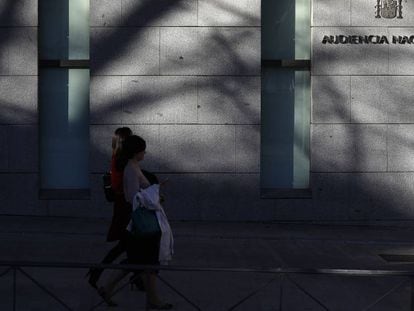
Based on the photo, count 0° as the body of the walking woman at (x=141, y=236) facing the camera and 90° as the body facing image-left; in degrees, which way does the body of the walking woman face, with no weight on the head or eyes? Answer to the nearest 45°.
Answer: approximately 270°

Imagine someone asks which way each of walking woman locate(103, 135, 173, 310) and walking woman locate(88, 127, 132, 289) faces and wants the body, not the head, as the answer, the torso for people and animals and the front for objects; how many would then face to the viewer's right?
2

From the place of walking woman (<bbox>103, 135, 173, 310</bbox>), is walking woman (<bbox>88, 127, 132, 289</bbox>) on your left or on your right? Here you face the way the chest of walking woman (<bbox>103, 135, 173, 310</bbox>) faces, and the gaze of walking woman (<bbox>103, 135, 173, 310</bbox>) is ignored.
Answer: on your left

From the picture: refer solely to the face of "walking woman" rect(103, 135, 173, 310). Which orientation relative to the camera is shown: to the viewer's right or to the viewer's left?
to the viewer's right

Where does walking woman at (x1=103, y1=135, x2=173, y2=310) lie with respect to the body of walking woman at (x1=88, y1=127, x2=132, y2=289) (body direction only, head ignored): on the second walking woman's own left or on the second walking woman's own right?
on the second walking woman's own right

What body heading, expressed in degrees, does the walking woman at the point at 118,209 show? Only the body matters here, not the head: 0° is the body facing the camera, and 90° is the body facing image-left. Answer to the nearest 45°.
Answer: approximately 270°
